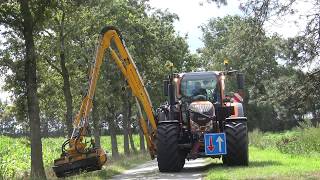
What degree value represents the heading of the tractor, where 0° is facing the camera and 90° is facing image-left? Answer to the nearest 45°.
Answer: approximately 0°

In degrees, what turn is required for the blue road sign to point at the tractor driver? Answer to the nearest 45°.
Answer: approximately 180°

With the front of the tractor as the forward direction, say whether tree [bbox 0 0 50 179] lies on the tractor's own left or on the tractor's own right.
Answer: on the tractor's own right

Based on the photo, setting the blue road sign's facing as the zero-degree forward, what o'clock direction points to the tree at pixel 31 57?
The tree is roughly at 3 o'clock from the blue road sign.

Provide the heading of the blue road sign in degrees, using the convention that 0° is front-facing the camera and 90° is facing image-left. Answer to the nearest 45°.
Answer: approximately 0°
